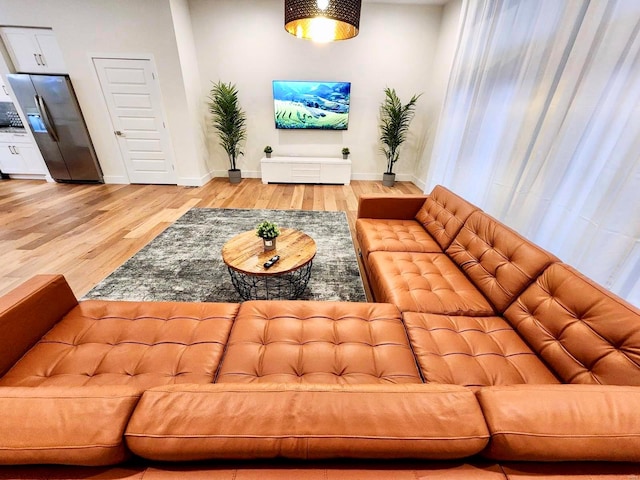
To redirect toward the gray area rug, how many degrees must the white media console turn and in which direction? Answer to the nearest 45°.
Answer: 0° — it already faces it

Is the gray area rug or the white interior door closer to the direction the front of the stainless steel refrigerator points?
the gray area rug

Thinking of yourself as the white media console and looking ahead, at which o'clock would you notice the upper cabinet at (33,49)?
The upper cabinet is roughly at 3 o'clock from the white media console.

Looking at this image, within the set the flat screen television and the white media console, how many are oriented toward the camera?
2

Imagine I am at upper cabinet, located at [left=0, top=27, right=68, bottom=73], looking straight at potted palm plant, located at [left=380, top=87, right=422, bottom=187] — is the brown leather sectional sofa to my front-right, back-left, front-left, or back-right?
front-right

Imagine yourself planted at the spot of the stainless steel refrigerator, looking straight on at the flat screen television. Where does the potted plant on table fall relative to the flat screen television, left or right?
right

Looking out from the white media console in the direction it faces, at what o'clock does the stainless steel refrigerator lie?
The stainless steel refrigerator is roughly at 3 o'clock from the white media console.

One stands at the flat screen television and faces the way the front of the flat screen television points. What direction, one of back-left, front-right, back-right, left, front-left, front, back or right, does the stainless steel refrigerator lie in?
right

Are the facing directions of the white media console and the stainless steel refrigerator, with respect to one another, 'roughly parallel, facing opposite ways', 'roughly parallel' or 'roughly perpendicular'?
roughly parallel

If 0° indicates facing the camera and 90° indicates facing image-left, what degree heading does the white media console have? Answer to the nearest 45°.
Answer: approximately 0°

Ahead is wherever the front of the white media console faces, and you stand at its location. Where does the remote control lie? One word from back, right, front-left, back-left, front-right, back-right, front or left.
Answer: front

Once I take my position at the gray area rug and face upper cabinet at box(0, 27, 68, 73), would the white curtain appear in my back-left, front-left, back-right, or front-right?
back-right

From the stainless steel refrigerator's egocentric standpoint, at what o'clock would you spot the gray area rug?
The gray area rug is roughly at 10 o'clock from the stainless steel refrigerator.

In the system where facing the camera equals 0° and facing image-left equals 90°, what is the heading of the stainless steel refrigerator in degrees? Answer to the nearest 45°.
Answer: approximately 45°

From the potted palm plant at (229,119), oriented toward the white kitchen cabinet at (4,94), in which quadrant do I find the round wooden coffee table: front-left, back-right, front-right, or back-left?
back-left

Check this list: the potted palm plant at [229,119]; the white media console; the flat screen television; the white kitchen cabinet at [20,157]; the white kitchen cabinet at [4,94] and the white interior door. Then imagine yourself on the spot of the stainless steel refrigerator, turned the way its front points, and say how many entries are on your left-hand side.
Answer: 4

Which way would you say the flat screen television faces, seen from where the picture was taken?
facing the viewer
